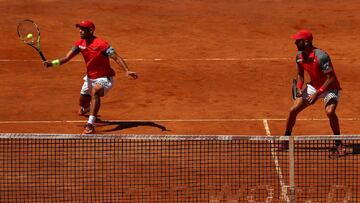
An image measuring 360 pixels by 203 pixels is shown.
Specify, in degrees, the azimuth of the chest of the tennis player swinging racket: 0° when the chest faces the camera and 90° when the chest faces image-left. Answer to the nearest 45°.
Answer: approximately 45°

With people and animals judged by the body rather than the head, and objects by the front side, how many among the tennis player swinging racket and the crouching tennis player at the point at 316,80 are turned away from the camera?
0

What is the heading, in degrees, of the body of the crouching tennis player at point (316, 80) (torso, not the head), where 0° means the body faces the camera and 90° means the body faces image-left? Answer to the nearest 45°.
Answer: approximately 45°

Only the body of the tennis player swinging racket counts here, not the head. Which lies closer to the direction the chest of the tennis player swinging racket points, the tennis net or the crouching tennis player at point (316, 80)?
the tennis net

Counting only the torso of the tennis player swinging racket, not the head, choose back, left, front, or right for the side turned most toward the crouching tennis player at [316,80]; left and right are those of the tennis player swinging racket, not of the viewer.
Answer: left

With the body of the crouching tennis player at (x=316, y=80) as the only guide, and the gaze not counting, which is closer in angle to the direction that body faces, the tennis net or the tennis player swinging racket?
the tennis net
